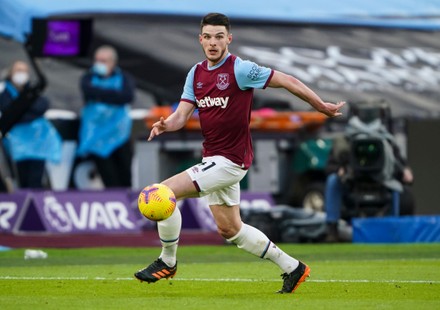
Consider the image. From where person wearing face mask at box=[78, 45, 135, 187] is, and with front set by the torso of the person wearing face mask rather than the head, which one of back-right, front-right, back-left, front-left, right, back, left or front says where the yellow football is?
front-left

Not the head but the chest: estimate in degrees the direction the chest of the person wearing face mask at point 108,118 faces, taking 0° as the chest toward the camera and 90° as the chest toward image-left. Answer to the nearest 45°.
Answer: approximately 45°

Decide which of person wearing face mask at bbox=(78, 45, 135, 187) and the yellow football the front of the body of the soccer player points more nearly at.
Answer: the yellow football

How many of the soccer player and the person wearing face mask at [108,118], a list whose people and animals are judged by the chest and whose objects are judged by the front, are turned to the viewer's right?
0

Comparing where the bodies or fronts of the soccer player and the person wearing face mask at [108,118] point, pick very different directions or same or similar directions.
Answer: same or similar directions

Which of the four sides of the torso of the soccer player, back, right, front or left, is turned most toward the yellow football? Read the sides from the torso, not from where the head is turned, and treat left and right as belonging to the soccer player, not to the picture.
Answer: front

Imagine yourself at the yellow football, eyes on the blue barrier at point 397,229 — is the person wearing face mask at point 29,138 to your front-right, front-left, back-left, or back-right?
front-left

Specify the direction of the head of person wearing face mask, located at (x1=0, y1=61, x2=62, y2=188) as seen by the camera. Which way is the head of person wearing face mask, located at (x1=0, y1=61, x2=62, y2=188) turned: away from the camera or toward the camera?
toward the camera

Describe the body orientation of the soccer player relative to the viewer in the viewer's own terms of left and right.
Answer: facing the viewer and to the left of the viewer

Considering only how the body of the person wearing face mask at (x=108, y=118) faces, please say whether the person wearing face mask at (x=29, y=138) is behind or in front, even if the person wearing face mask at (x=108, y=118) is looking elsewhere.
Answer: in front

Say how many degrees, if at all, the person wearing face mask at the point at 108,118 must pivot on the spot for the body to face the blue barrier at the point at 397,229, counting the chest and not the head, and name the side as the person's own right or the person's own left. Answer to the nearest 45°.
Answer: approximately 90° to the person's own left
